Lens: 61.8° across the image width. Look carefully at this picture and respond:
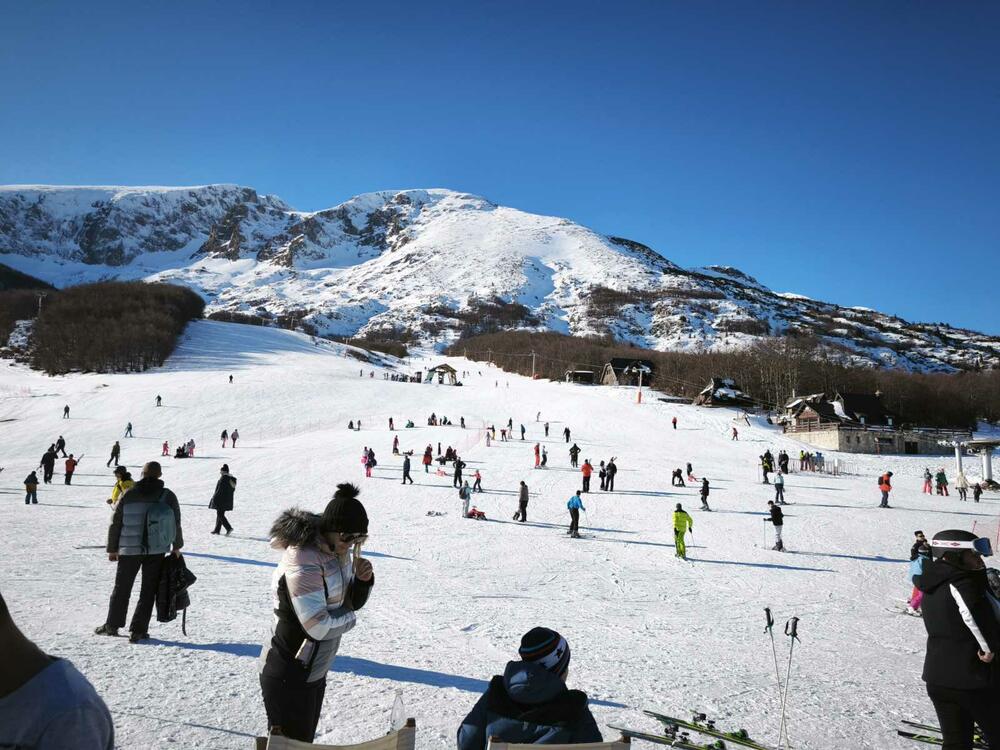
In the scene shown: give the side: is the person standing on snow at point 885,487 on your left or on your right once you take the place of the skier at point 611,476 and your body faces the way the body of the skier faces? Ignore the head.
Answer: on your left

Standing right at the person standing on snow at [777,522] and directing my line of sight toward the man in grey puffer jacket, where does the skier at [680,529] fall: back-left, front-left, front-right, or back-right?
front-right

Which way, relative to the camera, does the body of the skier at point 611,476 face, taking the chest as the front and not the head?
toward the camera

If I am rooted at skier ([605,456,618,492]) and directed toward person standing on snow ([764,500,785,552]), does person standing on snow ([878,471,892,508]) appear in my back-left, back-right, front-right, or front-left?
front-left

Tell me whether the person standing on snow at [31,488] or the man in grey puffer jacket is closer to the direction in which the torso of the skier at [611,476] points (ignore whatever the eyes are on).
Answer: the man in grey puffer jacket

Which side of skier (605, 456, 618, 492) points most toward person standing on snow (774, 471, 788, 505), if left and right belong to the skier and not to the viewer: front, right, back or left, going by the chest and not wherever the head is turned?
left

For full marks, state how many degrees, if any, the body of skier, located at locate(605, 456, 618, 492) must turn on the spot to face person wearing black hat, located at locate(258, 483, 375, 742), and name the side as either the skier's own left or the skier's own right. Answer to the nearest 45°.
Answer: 0° — they already face them

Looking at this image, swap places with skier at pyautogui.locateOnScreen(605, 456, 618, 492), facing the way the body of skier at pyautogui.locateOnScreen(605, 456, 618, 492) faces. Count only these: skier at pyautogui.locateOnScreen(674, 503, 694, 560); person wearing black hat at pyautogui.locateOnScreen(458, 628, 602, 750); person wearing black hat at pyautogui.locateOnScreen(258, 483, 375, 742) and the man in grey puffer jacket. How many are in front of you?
4

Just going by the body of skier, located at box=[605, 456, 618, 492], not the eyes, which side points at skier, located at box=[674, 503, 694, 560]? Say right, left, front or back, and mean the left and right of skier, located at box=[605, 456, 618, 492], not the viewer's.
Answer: front

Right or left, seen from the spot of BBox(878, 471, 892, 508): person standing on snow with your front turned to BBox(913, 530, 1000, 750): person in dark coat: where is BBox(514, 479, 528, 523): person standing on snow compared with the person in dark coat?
right

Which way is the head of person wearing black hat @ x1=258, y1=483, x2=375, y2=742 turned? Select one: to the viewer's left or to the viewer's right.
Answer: to the viewer's right
